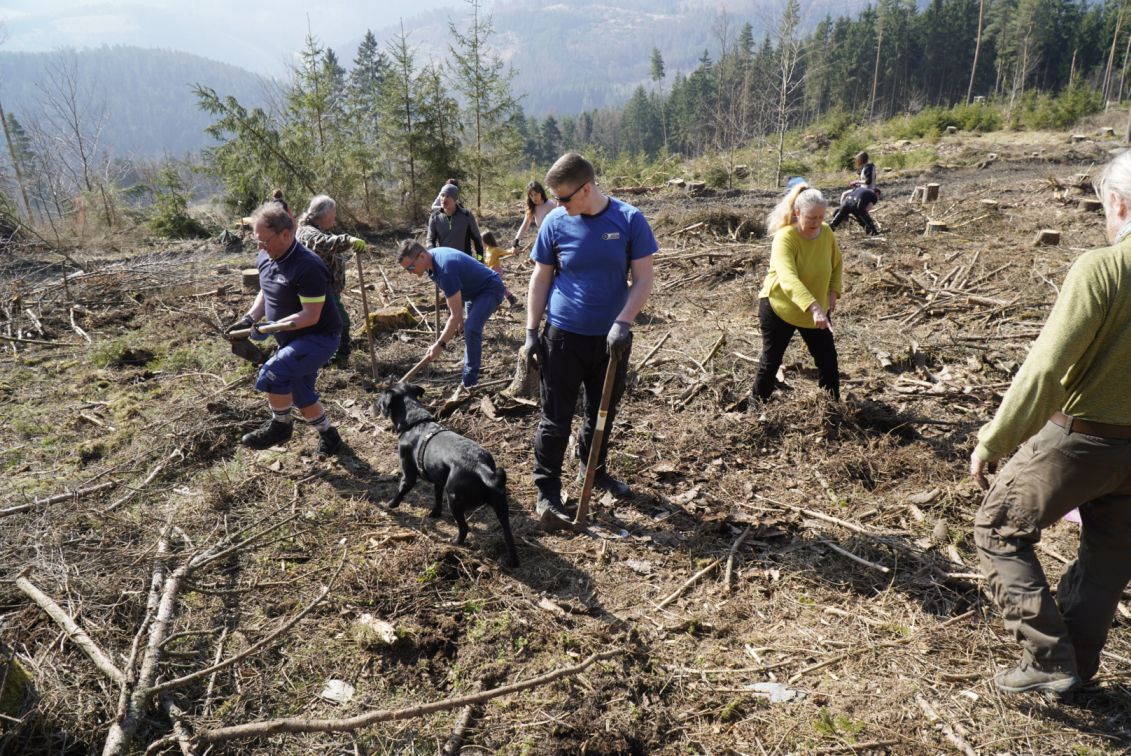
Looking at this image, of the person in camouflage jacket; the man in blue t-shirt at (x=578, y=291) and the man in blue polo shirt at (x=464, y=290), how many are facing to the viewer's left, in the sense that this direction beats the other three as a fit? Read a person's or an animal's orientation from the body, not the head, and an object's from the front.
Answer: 1

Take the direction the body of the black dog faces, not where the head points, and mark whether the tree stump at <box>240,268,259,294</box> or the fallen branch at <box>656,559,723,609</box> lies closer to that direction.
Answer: the tree stump

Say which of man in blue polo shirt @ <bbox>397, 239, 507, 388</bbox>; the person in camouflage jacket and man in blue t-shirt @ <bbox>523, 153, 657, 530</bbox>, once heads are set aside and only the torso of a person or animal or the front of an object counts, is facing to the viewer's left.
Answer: man in blue polo shirt @ <bbox>397, 239, 507, 388</bbox>

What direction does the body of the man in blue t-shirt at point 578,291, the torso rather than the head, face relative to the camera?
toward the camera

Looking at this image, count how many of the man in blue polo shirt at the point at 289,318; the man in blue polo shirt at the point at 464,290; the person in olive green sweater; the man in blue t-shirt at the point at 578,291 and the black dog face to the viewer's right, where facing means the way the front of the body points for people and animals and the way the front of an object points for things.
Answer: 0

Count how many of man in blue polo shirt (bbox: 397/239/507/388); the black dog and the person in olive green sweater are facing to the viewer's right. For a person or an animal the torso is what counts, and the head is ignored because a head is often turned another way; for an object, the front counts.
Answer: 0

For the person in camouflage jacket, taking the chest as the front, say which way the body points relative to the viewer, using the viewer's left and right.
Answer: facing to the right of the viewer

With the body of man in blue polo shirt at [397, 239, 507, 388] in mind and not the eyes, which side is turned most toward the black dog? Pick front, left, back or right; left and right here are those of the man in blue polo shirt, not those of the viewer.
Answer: left

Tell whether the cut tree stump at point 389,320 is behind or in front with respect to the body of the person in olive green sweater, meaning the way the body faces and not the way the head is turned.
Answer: in front

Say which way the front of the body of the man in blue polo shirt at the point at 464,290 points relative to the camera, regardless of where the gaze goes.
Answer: to the viewer's left

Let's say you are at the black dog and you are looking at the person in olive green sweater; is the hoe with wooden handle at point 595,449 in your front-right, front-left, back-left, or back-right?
front-left

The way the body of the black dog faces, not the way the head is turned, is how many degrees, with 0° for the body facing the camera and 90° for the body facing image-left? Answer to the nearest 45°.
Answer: approximately 135°

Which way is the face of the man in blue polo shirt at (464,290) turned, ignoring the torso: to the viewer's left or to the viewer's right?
to the viewer's left

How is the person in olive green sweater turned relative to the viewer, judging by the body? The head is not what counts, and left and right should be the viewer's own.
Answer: facing away from the viewer and to the left of the viewer

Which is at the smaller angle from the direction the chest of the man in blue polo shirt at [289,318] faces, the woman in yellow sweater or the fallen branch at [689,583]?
the fallen branch

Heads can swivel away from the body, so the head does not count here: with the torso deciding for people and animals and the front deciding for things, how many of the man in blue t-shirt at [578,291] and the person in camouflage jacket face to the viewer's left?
0
